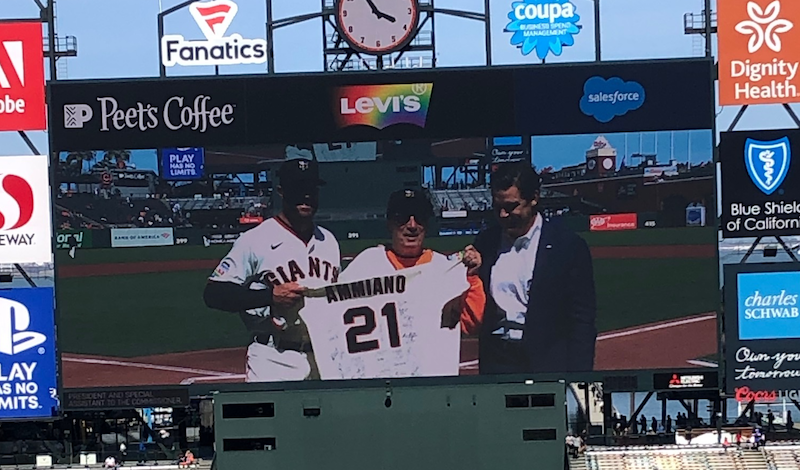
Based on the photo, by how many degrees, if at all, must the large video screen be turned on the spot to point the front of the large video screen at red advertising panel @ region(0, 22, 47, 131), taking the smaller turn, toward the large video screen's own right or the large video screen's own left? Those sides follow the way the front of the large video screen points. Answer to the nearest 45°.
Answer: approximately 90° to the large video screen's own right

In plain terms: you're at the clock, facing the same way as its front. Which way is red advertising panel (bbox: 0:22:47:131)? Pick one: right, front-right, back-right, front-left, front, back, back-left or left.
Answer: right

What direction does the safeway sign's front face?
toward the camera

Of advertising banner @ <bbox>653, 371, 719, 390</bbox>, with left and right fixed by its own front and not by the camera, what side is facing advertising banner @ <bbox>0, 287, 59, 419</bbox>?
right

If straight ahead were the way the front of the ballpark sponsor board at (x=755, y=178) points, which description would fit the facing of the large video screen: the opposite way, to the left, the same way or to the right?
the same way

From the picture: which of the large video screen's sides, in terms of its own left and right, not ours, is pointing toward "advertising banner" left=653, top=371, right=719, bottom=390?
left

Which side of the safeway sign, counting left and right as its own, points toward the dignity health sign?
left

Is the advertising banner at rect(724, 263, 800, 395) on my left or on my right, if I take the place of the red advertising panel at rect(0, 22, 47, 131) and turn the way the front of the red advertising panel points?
on my left

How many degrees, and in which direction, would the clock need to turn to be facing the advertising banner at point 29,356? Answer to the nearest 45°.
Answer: approximately 90° to its right

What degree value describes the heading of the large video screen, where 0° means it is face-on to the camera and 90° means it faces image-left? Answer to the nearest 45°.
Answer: approximately 0°

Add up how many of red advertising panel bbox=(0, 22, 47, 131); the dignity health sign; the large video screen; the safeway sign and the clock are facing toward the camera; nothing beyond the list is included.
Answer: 5

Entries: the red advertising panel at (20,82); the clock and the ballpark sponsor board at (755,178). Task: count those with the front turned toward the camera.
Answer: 3

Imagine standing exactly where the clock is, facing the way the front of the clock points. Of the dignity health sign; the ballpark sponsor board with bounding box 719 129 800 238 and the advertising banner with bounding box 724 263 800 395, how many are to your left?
3

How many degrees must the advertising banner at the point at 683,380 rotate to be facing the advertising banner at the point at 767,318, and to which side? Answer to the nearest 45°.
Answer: approximately 90° to its left

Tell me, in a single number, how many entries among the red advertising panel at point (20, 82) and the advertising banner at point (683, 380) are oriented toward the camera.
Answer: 2

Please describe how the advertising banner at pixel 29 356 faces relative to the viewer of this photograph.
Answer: facing the viewer

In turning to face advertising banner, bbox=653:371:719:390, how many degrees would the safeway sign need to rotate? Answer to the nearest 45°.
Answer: approximately 90° to its left
